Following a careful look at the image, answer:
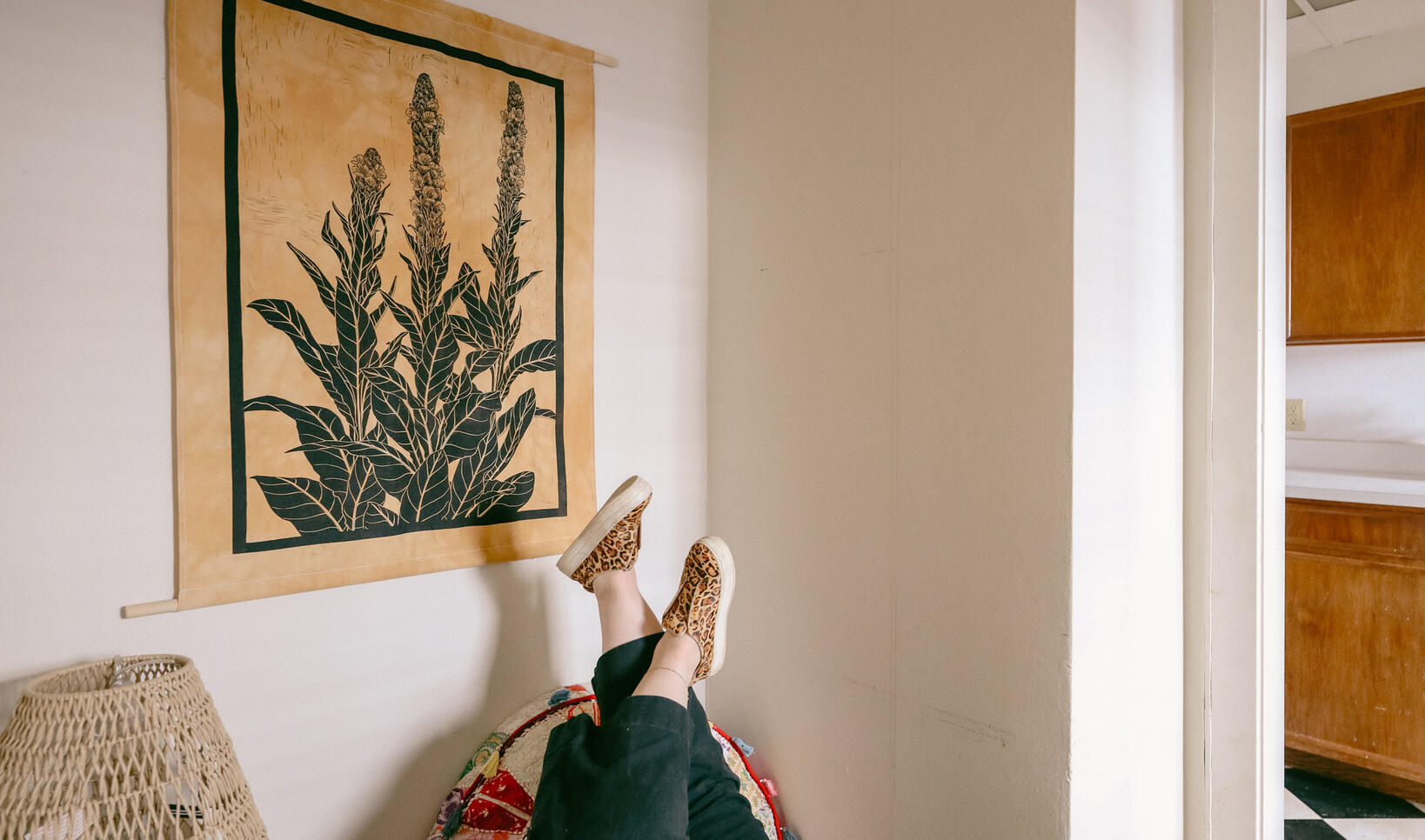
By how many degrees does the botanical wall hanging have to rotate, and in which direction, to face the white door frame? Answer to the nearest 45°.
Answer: approximately 45° to its left

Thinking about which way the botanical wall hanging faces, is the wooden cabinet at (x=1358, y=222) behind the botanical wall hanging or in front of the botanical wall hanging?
in front

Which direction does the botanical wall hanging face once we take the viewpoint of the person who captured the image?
facing the viewer and to the right of the viewer
